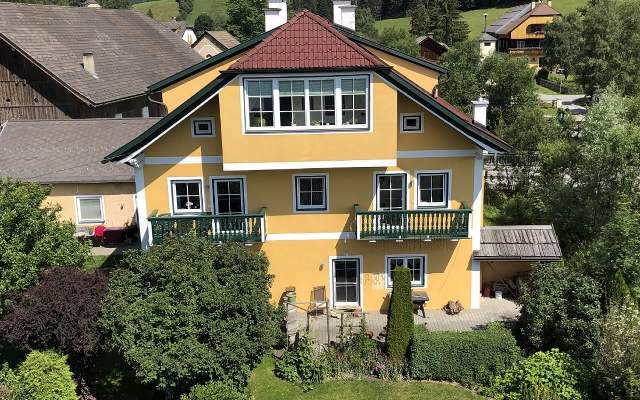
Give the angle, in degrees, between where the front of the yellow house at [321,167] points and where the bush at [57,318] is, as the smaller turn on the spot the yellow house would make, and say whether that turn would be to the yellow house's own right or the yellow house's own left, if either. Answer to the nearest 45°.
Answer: approximately 45° to the yellow house's own right

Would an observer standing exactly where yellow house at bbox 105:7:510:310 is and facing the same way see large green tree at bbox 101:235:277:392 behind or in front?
in front

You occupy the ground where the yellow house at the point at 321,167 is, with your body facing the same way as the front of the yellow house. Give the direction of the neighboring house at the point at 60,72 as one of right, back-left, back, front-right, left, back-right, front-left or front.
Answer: back-right

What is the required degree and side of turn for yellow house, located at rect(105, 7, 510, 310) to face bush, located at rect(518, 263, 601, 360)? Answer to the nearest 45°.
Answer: approximately 45° to its left

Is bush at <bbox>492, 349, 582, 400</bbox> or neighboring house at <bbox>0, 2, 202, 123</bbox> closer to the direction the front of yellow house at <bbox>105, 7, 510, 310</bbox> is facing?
the bush

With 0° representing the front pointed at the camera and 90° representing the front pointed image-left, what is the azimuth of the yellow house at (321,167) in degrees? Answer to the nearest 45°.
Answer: approximately 0°

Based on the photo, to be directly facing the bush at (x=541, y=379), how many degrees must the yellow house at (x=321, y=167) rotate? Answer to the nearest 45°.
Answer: approximately 45° to its left

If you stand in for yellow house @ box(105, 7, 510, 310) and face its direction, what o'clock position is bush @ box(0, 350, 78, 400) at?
The bush is roughly at 2 o'clock from the yellow house.

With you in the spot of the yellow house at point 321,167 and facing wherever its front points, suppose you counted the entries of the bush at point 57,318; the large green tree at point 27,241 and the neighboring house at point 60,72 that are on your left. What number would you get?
0

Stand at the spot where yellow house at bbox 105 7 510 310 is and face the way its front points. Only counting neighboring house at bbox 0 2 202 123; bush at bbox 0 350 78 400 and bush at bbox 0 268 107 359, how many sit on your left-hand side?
0

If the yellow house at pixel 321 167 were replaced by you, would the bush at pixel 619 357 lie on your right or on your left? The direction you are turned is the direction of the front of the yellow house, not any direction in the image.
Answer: on your left

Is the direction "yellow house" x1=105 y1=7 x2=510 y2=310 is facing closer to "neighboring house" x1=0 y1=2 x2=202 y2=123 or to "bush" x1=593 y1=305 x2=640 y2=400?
the bush
